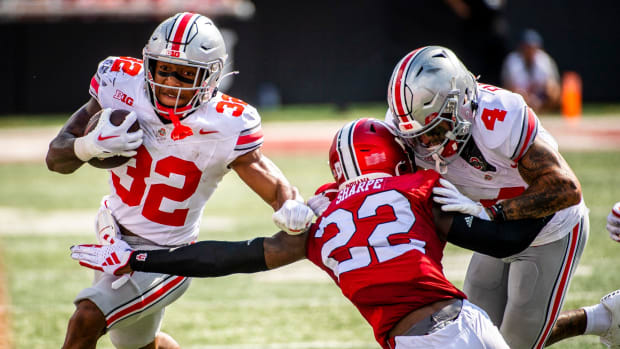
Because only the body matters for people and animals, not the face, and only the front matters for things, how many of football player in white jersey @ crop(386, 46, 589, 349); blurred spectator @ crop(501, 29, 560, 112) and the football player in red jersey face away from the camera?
1

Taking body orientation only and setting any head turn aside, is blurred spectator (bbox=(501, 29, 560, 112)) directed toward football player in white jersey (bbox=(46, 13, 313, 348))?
yes

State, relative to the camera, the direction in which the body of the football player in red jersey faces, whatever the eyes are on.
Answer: away from the camera

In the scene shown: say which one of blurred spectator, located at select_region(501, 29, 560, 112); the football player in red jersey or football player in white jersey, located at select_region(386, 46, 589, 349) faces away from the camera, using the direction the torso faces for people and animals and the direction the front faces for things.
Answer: the football player in red jersey

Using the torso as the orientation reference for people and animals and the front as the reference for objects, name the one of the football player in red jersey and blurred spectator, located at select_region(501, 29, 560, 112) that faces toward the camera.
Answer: the blurred spectator

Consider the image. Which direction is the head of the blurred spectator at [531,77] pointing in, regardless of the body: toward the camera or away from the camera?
toward the camera

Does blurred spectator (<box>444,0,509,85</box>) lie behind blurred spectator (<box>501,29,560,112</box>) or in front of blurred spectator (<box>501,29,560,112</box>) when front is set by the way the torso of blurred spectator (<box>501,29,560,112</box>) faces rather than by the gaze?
behind

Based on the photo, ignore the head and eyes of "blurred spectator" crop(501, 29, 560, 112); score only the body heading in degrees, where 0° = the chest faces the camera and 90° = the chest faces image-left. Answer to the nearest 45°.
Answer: approximately 0°

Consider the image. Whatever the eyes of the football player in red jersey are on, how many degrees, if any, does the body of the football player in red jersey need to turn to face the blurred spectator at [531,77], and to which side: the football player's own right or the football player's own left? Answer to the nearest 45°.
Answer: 0° — they already face them

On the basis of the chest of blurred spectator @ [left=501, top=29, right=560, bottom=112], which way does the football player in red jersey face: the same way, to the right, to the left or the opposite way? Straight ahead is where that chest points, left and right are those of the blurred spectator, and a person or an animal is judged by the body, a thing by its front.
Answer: the opposite way

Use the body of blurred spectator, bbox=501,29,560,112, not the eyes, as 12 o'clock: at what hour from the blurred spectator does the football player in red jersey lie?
The football player in red jersey is roughly at 12 o'clock from the blurred spectator.

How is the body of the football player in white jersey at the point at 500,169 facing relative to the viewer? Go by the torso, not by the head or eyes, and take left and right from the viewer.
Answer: facing the viewer and to the left of the viewer

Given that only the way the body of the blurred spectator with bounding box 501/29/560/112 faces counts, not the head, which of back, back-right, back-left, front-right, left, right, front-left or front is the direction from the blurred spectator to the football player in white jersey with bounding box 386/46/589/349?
front

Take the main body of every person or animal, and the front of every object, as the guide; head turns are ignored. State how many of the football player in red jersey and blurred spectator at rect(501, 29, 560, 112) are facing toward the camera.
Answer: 1
